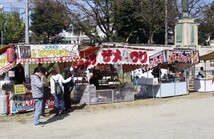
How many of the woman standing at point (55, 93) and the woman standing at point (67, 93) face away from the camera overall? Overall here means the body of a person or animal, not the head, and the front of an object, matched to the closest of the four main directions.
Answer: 2

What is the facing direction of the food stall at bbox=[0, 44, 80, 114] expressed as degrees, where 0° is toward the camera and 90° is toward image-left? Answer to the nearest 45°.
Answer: approximately 0°

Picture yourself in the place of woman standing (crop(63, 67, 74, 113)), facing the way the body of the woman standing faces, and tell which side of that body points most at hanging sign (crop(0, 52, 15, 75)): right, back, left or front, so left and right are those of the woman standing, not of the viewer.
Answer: left

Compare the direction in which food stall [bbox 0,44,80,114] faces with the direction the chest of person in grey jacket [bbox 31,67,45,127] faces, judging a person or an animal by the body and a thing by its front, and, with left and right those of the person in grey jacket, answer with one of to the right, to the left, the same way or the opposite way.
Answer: to the right

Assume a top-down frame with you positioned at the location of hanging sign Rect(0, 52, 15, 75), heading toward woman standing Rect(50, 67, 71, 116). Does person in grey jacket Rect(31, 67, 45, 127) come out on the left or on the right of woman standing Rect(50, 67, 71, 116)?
right

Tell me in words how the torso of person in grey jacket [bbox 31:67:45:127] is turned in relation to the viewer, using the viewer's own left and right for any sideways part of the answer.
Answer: facing to the right of the viewer

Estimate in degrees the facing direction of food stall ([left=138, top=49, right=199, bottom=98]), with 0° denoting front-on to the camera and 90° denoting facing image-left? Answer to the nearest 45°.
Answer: approximately 0°

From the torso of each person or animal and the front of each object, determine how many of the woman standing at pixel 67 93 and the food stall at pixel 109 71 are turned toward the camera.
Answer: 1

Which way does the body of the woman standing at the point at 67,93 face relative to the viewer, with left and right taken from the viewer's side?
facing away from the viewer

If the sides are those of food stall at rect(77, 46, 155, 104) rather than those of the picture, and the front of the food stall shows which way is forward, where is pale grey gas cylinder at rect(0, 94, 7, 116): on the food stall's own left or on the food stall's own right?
on the food stall's own right
